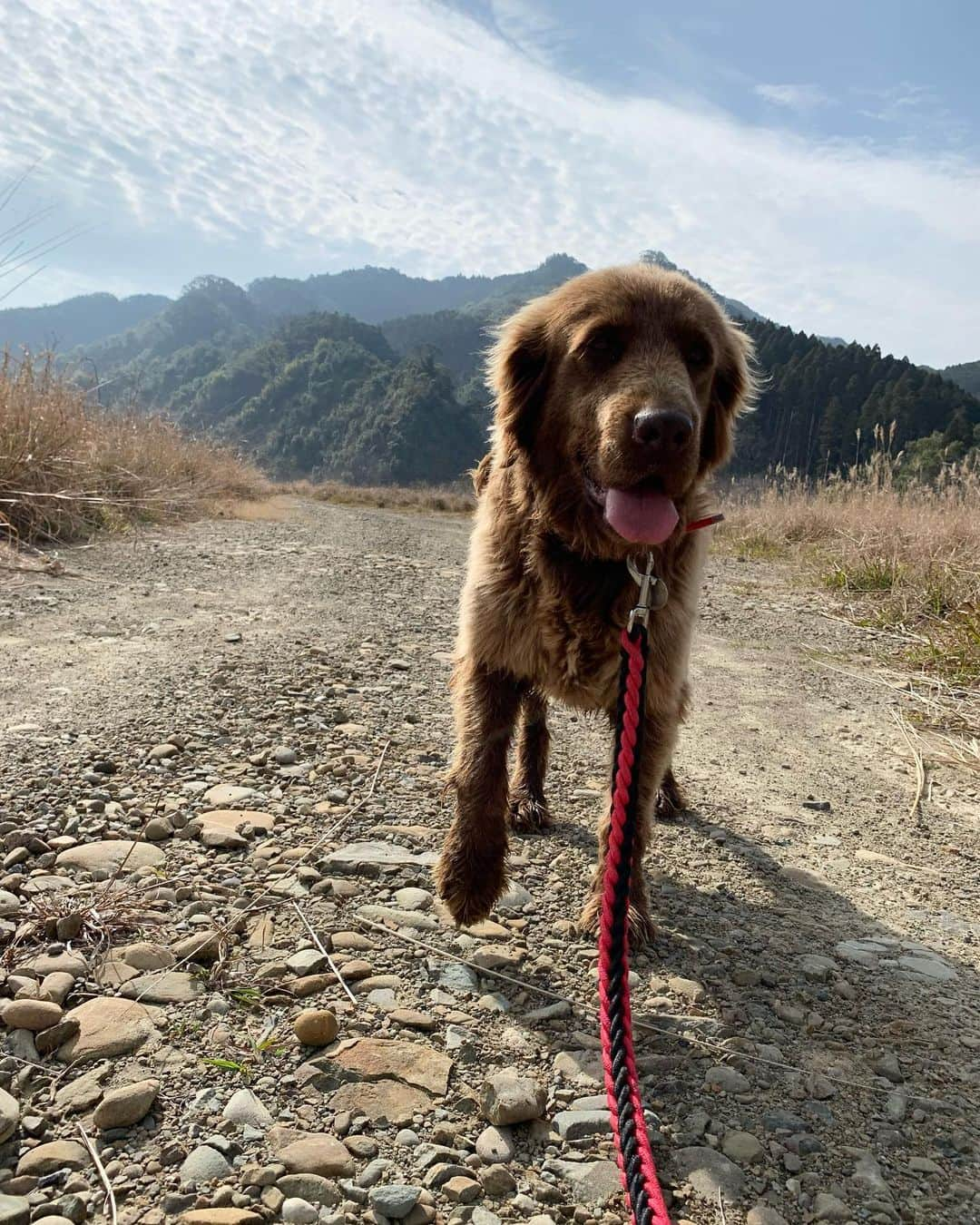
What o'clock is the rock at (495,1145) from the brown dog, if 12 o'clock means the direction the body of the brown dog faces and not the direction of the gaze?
The rock is roughly at 12 o'clock from the brown dog.

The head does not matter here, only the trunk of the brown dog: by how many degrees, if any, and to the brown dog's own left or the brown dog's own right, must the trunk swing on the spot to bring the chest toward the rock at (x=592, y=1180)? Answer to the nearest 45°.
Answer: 0° — it already faces it

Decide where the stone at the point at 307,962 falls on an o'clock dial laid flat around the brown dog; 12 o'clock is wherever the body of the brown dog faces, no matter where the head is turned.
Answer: The stone is roughly at 1 o'clock from the brown dog.

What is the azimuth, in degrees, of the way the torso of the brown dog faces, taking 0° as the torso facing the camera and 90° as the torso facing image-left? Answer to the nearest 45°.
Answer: approximately 0°

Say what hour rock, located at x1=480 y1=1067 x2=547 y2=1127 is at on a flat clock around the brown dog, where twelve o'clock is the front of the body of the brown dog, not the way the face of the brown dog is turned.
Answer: The rock is roughly at 12 o'clock from the brown dog.
